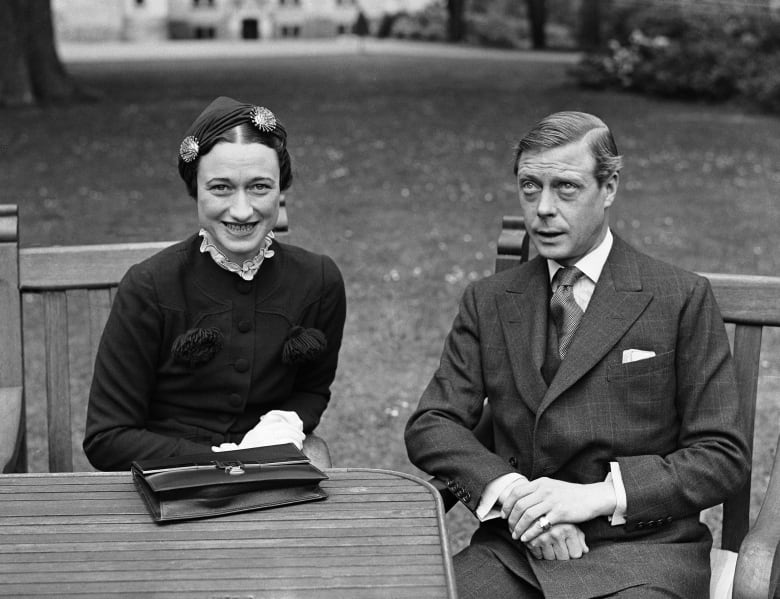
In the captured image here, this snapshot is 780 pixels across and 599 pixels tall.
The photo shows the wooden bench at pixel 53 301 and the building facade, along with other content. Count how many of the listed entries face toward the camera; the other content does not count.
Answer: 2

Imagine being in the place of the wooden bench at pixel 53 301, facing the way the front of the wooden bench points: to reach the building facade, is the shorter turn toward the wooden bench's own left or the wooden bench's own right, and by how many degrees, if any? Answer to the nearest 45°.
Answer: approximately 180°

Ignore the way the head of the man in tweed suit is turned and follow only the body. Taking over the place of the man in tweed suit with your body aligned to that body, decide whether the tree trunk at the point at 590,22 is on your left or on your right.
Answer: on your right

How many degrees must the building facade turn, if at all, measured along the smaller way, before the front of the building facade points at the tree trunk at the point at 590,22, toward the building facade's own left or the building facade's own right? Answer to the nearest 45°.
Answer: approximately 45° to the building facade's own left

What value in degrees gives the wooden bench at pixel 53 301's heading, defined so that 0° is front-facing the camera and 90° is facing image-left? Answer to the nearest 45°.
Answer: approximately 0°

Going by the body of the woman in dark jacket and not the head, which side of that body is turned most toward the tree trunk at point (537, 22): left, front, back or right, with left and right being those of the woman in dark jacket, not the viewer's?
back

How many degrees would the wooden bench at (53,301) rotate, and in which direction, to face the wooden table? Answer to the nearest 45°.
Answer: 0° — it already faces it

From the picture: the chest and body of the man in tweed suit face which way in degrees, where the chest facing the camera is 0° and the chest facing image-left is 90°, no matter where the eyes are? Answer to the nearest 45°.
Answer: approximately 45°
